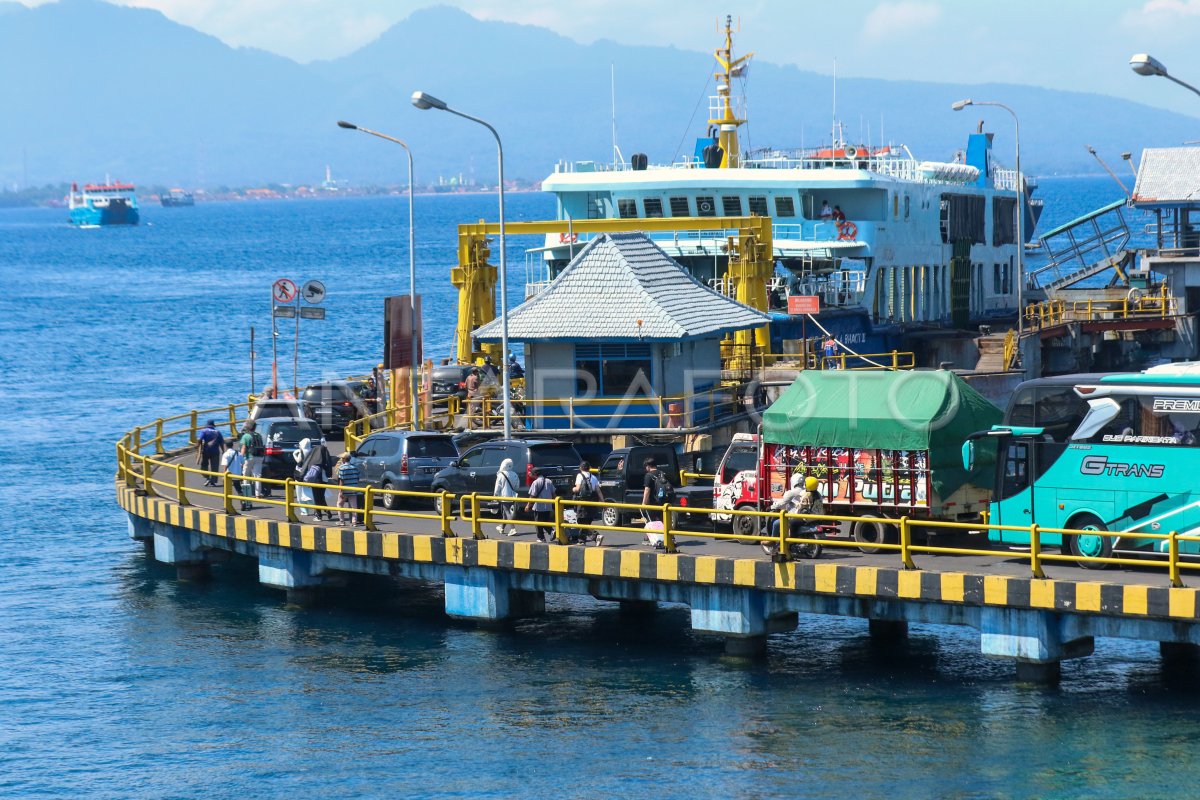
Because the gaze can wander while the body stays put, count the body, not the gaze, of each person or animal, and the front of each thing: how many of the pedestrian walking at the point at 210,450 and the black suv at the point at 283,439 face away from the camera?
2

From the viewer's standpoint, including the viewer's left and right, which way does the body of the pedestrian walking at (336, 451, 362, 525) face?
facing away from the viewer and to the left of the viewer

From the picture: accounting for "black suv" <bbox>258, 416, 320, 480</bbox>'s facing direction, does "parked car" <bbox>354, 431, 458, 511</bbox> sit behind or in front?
behind

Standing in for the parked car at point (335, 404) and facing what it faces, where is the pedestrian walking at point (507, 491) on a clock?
The pedestrian walking is roughly at 4 o'clock from the parked car.

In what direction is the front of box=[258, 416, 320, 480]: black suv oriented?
away from the camera

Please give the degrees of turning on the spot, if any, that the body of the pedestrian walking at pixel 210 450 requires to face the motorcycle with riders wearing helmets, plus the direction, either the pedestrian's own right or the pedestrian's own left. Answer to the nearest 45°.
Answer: approximately 135° to the pedestrian's own right

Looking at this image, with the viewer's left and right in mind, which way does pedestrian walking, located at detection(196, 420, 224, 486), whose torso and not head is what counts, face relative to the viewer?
facing away from the viewer

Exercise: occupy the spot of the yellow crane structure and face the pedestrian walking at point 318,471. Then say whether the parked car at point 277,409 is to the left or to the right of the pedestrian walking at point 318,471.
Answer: right
